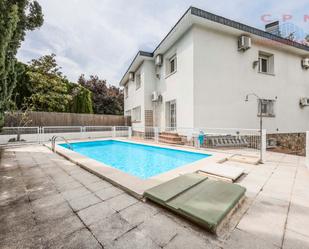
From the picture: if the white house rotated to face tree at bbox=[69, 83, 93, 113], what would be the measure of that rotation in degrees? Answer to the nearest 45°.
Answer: approximately 45° to its right

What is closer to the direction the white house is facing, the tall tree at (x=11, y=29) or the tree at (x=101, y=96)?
the tall tree

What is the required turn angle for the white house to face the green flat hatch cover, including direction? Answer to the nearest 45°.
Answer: approximately 45° to its left

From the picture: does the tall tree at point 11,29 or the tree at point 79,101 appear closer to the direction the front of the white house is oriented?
the tall tree

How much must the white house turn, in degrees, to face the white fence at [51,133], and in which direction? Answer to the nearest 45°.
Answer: approximately 45° to its right

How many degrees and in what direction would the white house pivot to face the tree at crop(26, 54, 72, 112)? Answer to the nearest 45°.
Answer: approximately 45° to its right

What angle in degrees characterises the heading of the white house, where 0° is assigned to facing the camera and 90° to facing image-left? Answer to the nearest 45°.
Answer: approximately 45°
